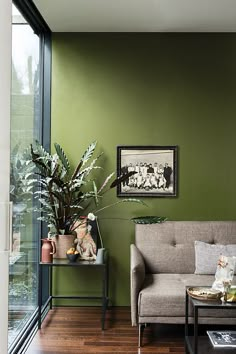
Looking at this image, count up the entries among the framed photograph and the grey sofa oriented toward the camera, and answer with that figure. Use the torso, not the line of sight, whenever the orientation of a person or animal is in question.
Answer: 2

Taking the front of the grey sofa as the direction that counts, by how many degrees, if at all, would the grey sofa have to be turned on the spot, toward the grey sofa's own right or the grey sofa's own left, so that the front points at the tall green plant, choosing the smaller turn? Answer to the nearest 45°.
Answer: approximately 90° to the grey sofa's own right

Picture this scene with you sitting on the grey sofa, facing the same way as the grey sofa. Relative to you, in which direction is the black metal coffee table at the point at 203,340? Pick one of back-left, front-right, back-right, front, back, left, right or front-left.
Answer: front

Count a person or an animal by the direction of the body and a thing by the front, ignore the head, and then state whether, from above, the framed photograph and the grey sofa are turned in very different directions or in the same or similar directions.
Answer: same or similar directions

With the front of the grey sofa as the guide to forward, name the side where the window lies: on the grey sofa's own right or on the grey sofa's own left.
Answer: on the grey sofa's own right

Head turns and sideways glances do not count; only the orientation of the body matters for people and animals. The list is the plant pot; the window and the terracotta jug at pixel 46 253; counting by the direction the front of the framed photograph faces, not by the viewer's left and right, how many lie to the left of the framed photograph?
0

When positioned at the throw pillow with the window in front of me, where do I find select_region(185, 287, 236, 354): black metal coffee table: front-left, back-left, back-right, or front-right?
front-left

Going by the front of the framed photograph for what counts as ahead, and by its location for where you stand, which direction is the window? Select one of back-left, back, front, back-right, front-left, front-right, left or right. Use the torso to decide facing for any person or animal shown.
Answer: front-right

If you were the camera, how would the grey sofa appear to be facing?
facing the viewer
